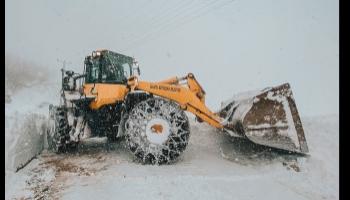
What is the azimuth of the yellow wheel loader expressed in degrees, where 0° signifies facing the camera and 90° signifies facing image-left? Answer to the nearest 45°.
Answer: approximately 315°
